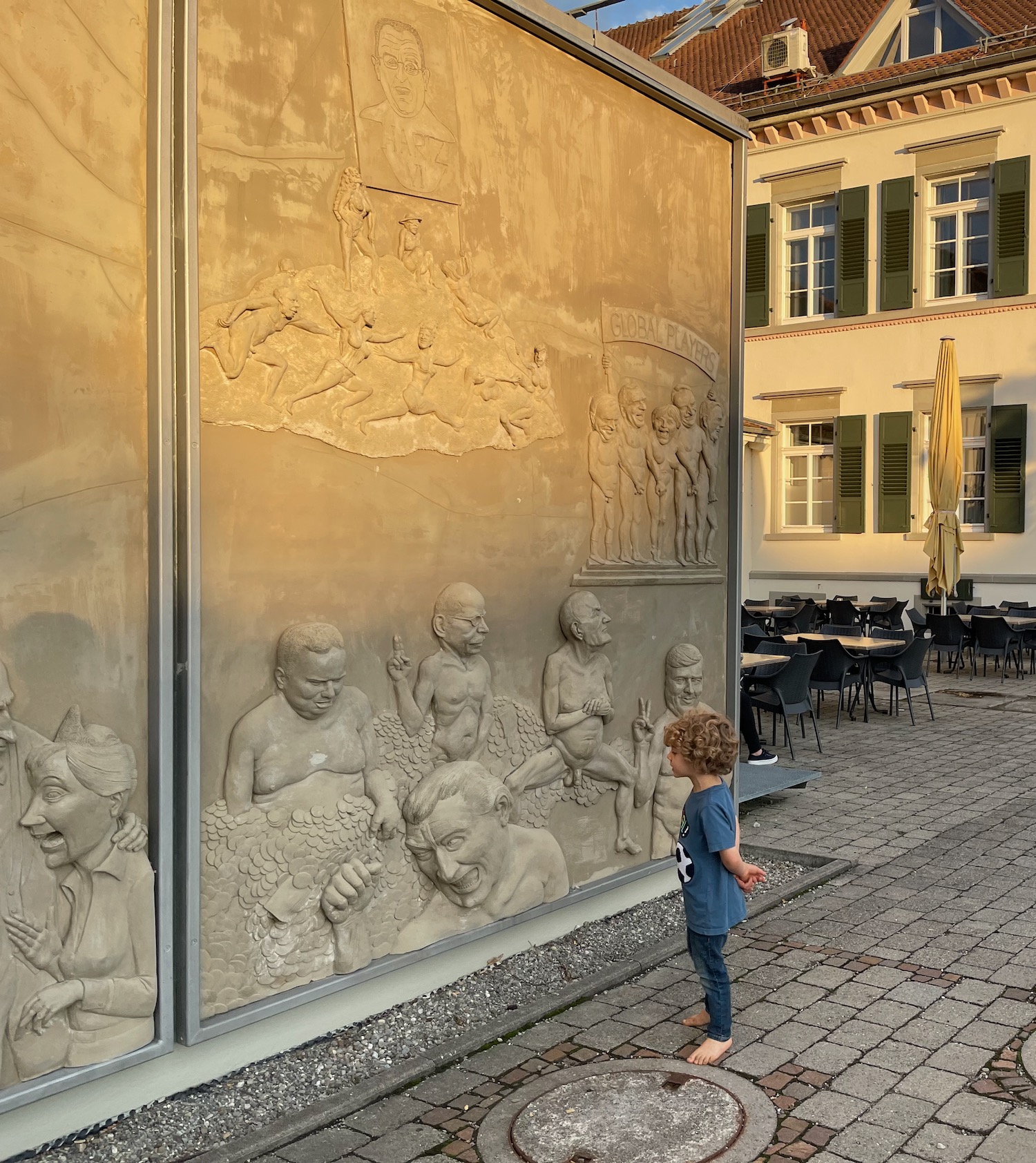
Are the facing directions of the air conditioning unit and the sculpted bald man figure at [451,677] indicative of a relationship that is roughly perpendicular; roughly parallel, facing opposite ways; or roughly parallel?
roughly perpendicular

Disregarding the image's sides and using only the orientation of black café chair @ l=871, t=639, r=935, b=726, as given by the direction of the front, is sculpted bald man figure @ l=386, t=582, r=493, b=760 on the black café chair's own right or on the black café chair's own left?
on the black café chair's own left

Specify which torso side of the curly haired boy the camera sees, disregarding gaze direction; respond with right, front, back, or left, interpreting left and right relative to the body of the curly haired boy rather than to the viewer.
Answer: left

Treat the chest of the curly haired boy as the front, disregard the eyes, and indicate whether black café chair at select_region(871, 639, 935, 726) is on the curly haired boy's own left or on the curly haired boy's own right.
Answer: on the curly haired boy's own right

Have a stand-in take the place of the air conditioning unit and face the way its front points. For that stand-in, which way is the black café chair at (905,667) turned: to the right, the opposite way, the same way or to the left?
to the right

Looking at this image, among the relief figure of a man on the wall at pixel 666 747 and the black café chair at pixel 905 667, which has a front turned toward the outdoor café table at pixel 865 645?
the black café chair

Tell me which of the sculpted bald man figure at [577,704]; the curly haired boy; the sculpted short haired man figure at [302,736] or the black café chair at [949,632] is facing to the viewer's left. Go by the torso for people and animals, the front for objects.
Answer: the curly haired boy
